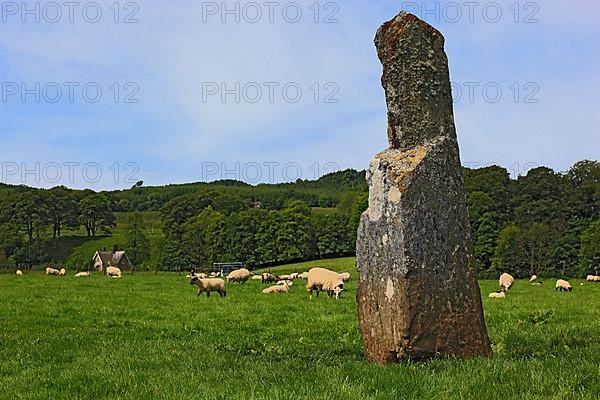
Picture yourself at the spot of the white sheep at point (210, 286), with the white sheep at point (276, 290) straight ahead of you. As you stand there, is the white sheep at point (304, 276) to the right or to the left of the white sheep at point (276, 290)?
left

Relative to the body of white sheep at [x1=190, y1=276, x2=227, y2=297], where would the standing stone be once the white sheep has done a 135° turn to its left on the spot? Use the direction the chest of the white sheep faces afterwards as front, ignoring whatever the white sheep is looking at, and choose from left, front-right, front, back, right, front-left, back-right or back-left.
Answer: front-right

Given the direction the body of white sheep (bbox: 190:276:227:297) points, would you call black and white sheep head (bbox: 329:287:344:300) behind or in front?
behind

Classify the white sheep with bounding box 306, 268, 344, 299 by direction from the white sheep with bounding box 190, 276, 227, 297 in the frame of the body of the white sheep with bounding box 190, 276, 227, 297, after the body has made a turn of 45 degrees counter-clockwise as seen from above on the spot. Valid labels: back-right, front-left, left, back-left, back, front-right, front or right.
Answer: back-left

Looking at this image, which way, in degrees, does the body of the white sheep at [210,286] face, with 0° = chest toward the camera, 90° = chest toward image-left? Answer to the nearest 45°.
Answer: approximately 90°
